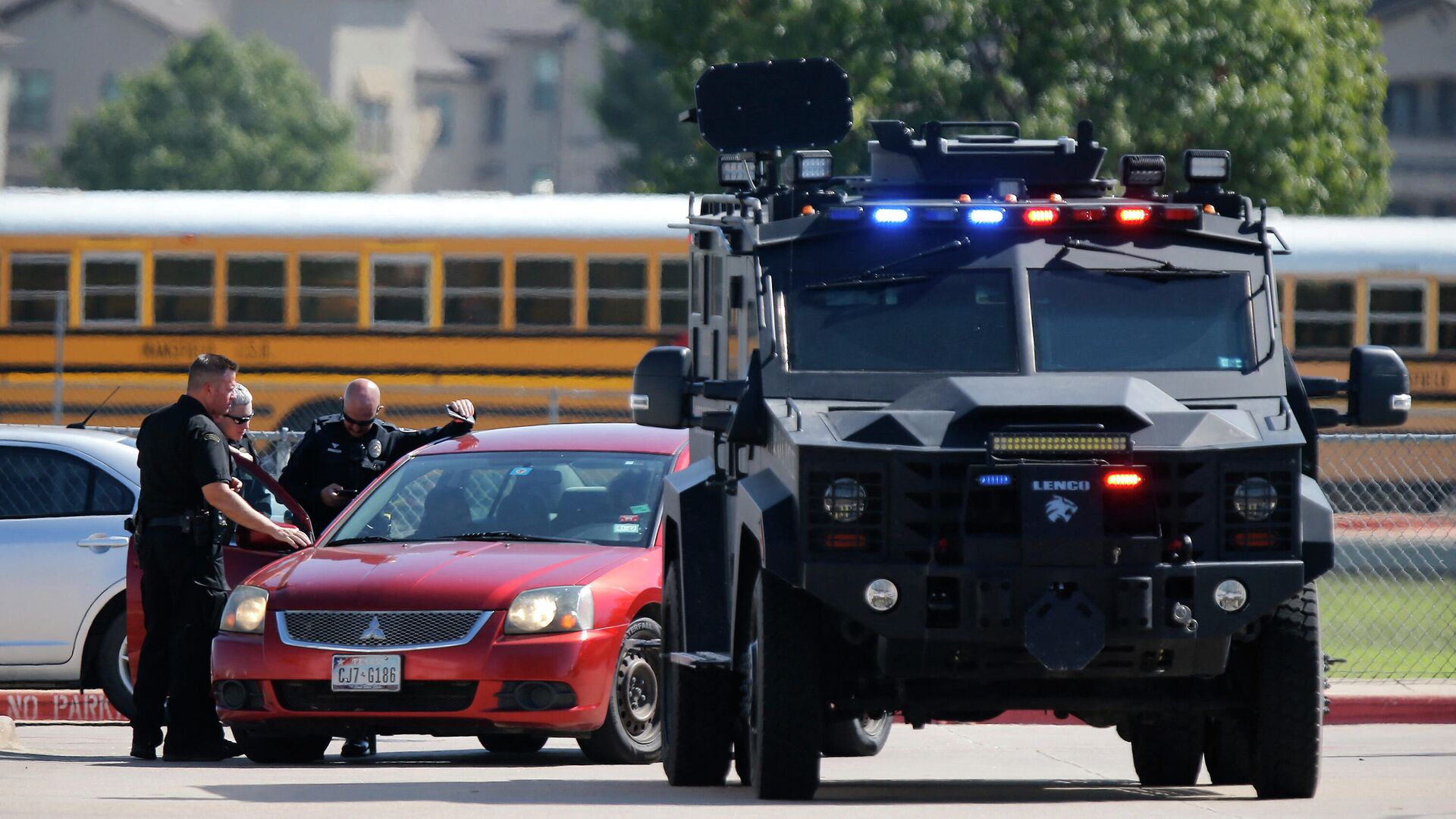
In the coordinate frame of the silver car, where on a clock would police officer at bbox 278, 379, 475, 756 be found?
The police officer is roughly at 7 o'clock from the silver car.

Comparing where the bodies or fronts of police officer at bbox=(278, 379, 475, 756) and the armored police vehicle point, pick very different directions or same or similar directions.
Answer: same or similar directions

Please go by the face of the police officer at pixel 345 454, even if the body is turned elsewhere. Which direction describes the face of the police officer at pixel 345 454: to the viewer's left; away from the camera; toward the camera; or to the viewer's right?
toward the camera

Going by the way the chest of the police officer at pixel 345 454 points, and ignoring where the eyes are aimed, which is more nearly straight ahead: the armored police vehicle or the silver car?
the armored police vehicle

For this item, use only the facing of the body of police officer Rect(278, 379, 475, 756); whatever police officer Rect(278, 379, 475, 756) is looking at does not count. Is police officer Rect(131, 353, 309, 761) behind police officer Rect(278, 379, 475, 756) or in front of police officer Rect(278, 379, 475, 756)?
in front

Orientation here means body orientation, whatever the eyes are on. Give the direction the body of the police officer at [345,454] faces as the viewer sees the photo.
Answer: toward the camera

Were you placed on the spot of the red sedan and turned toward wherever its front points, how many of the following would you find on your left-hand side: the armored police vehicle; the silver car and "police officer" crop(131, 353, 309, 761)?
1

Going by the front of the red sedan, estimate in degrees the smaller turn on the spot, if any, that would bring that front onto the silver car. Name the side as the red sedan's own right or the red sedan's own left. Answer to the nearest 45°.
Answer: approximately 90° to the red sedan's own right

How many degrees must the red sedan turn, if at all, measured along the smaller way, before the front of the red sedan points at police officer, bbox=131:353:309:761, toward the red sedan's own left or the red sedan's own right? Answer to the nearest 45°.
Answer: approximately 90° to the red sedan's own right

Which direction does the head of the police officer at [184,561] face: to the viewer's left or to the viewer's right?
to the viewer's right

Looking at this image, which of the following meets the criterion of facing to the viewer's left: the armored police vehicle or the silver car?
the silver car

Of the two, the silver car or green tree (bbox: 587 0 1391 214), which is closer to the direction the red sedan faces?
the silver car

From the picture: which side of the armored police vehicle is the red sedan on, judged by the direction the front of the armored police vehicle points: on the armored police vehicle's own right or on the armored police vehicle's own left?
on the armored police vehicle's own right

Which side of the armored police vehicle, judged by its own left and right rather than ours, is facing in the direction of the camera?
front
